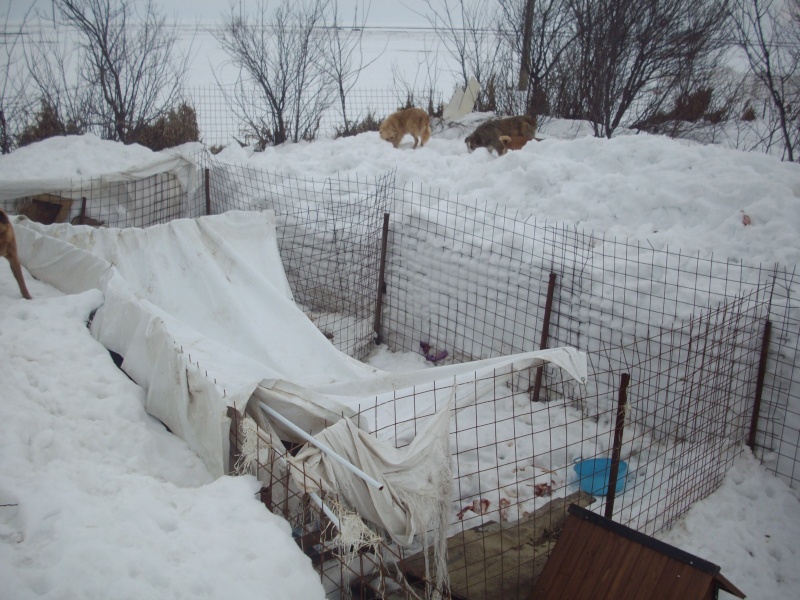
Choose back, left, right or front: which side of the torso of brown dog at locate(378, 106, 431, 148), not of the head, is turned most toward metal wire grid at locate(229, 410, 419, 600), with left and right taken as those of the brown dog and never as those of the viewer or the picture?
left

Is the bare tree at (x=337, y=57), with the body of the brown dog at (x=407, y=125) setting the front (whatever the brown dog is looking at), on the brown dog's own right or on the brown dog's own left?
on the brown dog's own right

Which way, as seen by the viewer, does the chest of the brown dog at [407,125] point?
to the viewer's left

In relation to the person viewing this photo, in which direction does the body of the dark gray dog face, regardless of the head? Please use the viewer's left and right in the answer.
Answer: facing to the left of the viewer

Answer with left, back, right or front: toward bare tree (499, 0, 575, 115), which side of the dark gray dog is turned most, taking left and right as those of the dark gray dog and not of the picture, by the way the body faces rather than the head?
right

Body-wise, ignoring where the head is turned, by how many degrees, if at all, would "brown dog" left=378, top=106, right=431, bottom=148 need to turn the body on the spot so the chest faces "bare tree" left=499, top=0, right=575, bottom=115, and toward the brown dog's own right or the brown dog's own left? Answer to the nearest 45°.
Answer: approximately 135° to the brown dog's own right
